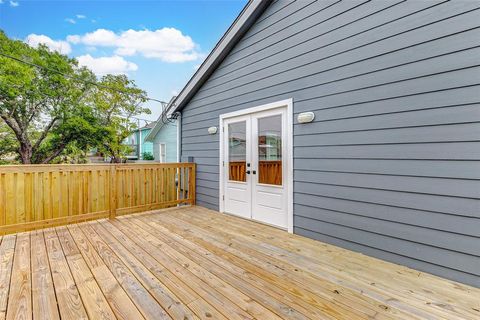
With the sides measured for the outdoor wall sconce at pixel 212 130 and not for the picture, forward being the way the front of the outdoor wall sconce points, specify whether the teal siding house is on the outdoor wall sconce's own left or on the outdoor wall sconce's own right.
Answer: on the outdoor wall sconce's own right

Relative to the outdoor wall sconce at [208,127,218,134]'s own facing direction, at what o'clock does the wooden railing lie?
The wooden railing is roughly at 1 o'clock from the outdoor wall sconce.

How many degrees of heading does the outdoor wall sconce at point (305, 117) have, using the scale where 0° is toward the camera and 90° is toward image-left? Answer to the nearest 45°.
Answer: approximately 45°

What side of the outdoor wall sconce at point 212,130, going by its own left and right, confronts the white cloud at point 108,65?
right

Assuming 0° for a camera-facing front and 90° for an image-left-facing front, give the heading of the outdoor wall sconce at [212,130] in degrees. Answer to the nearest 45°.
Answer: approximately 45°

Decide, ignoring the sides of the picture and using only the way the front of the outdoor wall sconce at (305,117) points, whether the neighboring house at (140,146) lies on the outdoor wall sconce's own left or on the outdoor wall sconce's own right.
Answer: on the outdoor wall sconce's own right

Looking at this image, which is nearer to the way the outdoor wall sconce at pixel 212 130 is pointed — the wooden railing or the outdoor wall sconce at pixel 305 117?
the wooden railing

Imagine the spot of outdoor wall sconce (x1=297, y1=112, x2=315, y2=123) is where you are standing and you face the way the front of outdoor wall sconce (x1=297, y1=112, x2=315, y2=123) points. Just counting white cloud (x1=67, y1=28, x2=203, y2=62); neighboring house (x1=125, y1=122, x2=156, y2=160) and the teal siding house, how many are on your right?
3

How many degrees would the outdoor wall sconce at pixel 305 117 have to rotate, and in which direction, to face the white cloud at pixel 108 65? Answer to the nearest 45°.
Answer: approximately 90° to its right

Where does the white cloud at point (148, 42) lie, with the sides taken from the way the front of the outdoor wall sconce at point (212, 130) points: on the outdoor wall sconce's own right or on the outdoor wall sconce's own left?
on the outdoor wall sconce's own right
